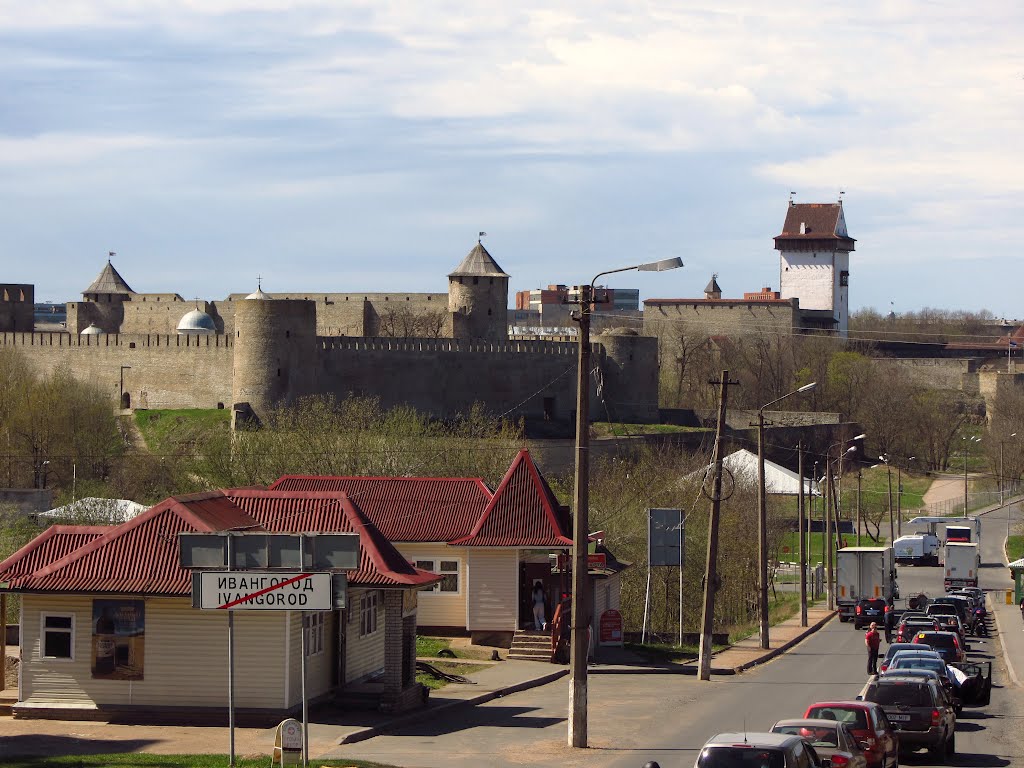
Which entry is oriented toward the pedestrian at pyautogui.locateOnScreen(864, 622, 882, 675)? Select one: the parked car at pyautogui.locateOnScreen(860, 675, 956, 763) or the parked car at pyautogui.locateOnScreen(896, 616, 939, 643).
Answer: the parked car at pyautogui.locateOnScreen(860, 675, 956, 763)

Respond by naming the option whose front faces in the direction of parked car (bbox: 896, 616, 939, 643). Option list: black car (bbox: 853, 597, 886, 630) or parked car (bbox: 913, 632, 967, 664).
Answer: parked car (bbox: 913, 632, 967, 664)

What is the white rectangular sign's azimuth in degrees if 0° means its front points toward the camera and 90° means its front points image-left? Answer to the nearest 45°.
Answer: approximately 0°

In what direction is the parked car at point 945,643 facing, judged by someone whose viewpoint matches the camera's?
facing away from the viewer

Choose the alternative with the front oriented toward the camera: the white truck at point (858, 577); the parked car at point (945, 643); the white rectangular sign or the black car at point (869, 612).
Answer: the white rectangular sign

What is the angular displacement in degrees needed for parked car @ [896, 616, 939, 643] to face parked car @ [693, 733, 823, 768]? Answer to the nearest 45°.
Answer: approximately 180°

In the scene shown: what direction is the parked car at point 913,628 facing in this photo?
away from the camera

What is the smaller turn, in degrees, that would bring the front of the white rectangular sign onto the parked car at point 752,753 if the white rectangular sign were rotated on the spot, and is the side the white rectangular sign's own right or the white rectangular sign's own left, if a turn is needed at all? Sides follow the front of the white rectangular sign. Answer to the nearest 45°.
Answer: approximately 45° to the white rectangular sign's own left

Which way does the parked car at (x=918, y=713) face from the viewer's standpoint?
away from the camera

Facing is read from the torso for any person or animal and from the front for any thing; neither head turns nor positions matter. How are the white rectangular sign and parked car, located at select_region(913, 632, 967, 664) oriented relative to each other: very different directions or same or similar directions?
very different directions

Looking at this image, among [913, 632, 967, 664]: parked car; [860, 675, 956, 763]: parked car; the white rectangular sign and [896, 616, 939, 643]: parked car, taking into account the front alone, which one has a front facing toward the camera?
the white rectangular sign

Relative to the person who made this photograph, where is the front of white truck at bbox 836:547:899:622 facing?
facing away from the viewer

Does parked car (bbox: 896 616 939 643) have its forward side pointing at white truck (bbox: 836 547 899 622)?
yes

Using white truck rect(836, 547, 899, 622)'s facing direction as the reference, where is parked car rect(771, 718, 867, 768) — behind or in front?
behind

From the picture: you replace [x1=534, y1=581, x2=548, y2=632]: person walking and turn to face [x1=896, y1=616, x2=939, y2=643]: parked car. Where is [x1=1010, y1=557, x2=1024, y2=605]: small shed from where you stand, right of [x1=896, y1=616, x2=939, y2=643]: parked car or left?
left

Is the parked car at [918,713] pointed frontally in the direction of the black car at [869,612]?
yes
